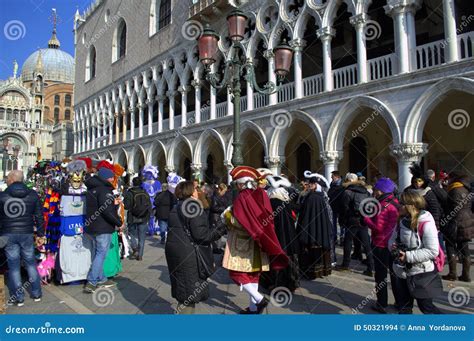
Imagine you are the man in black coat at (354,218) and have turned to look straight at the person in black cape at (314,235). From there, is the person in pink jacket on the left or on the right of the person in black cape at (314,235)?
left

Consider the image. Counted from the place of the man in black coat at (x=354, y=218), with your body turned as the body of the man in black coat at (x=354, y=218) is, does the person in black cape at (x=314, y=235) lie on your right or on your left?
on your left

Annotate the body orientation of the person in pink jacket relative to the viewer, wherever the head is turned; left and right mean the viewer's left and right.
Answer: facing to the left of the viewer

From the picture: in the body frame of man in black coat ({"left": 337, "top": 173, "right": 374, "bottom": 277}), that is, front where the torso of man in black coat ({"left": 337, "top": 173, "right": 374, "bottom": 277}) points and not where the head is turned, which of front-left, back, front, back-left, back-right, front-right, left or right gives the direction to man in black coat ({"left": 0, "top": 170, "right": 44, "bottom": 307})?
left

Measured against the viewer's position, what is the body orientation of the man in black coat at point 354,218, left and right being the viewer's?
facing away from the viewer and to the left of the viewer
